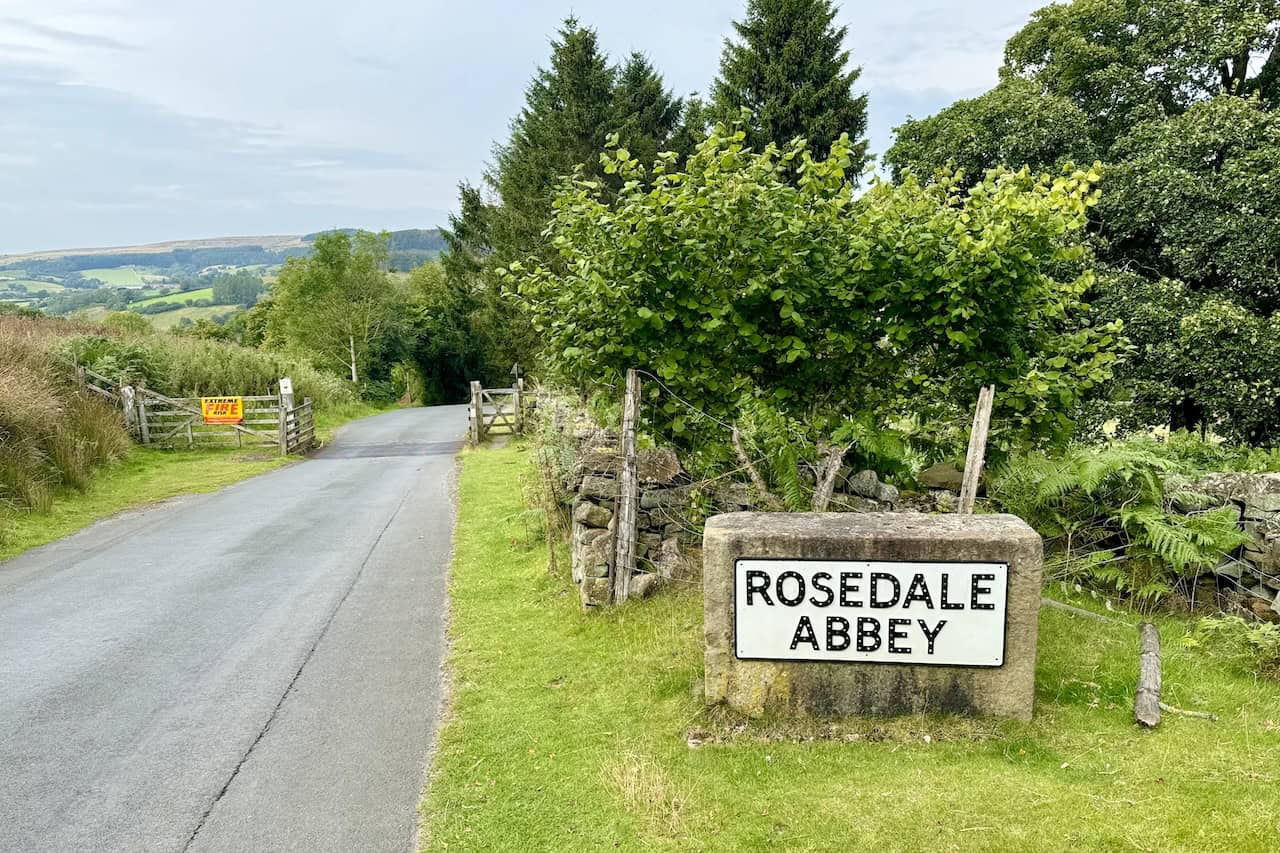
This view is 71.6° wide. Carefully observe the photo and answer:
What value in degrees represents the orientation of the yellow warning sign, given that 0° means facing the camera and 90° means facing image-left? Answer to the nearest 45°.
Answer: approximately 0°

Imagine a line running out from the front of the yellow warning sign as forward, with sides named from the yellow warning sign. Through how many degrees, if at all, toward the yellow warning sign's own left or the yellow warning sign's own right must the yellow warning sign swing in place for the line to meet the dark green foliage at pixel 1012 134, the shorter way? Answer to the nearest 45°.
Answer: approximately 45° to the yellow warning sign's own left

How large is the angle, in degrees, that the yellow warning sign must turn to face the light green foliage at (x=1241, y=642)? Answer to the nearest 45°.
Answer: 0° — it already faces it

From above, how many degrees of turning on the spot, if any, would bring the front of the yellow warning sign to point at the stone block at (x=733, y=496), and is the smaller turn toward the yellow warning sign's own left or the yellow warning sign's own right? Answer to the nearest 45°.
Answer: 0° — it already faces it

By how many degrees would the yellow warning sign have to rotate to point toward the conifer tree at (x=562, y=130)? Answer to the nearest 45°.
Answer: approximately 90° to its left

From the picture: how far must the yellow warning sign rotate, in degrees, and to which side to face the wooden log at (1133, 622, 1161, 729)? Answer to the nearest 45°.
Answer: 0° — it already faces it

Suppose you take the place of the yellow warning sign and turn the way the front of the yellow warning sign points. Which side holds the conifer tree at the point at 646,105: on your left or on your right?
on your left

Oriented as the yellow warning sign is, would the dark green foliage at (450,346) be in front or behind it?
behind

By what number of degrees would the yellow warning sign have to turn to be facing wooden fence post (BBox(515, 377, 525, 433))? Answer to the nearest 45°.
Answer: approximately 90° to its left

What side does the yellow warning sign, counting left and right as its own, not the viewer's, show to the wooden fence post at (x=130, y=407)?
right
